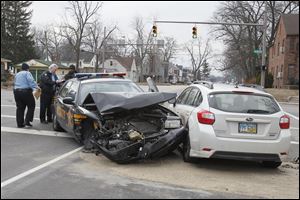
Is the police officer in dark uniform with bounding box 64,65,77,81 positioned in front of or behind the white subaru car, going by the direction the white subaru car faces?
in front

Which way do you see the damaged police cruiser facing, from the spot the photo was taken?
facing the viewer and to the right of the viewer

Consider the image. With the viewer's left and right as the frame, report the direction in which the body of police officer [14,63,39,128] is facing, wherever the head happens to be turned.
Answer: facing away from the viewer and to the right of the viewer

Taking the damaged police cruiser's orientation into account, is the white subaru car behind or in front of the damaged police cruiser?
in front

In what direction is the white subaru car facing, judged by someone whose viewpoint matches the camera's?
facing away from the viewer and to the left of the viewer

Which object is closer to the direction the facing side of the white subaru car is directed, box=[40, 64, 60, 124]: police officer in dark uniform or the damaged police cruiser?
the police officer in dark uniform

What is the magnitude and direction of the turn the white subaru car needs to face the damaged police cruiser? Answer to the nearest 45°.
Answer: approximately 45° to its left

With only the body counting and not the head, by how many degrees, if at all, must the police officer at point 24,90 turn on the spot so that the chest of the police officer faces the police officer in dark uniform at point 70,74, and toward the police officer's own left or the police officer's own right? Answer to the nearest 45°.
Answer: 0° — they already face them

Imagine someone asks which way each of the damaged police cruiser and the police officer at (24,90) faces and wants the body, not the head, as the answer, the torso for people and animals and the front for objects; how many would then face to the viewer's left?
0
